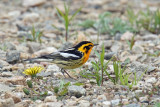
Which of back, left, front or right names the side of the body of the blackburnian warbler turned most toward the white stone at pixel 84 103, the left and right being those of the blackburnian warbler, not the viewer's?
right

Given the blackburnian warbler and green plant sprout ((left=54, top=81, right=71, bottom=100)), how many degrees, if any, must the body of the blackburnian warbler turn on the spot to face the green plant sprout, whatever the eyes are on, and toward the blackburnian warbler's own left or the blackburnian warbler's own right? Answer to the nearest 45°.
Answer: approximately 90° to the blackburnian warbler's own right

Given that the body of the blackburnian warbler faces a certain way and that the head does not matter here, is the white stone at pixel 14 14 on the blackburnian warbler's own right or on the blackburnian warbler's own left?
on the blackburnian warbler's own left

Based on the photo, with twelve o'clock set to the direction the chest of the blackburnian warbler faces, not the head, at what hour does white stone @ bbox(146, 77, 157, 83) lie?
The white stone is roughly at 1 o'clock from the blackburnian warbler.

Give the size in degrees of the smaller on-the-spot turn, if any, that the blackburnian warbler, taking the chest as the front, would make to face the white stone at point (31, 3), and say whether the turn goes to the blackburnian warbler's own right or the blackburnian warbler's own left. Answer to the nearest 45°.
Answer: approximately 90° to the blackburnian warbler's own left

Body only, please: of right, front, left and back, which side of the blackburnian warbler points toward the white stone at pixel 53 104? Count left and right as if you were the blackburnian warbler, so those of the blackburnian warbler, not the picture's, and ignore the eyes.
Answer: right

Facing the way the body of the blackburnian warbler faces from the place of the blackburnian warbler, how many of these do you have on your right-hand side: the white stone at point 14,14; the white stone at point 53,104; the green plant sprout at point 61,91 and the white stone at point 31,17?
2

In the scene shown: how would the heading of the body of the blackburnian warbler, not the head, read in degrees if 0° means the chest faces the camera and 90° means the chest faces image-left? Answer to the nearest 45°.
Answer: approximately 270°

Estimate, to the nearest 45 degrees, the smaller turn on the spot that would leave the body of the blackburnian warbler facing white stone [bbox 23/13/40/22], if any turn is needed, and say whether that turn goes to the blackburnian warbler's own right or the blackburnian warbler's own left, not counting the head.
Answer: approximately 90° to the blackburnian warbler's own left

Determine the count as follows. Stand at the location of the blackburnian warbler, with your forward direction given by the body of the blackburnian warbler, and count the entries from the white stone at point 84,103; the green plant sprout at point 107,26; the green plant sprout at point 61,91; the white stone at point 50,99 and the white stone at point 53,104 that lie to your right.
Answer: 4

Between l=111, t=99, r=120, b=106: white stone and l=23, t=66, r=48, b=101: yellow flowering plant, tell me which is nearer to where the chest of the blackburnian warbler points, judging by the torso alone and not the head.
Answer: the white stone

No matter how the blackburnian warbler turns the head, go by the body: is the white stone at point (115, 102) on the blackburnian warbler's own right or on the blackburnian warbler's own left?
on the blackburnian warbler's own right

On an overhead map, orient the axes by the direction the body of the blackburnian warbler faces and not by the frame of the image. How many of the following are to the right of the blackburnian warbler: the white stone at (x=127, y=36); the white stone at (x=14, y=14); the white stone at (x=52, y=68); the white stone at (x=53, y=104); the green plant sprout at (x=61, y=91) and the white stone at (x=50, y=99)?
3
